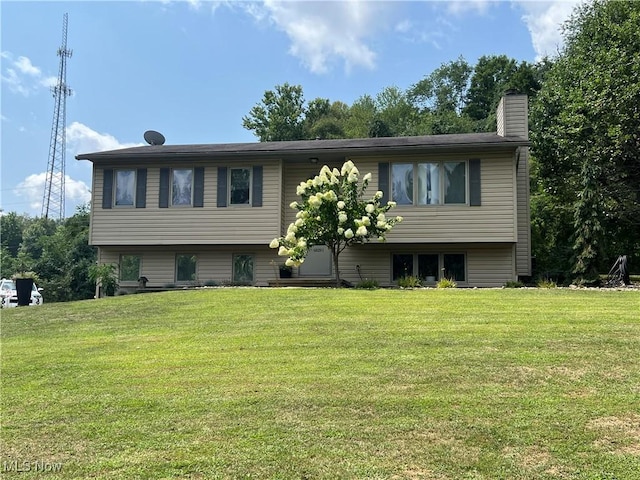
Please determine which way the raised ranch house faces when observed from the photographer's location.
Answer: facing the viewer

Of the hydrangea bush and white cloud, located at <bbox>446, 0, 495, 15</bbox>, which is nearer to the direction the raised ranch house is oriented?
the hydrangea bush

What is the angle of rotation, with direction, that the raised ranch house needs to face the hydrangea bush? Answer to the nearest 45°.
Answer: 0° — it already faces it

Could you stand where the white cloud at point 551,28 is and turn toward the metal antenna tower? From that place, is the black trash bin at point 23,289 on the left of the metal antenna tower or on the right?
left

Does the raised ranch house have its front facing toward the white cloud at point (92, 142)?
no

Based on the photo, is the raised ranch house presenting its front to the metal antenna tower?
no

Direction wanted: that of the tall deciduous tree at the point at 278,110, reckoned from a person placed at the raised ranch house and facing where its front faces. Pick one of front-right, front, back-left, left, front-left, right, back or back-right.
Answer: back

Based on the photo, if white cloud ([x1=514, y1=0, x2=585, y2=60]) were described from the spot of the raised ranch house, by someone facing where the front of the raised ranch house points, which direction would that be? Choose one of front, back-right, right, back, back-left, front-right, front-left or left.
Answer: back-left

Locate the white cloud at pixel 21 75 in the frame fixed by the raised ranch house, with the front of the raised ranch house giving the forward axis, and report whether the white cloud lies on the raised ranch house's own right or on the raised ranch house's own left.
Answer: on the raised ranch house's own right

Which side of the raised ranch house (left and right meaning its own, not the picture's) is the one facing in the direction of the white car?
right

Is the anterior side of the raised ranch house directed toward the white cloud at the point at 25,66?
no
